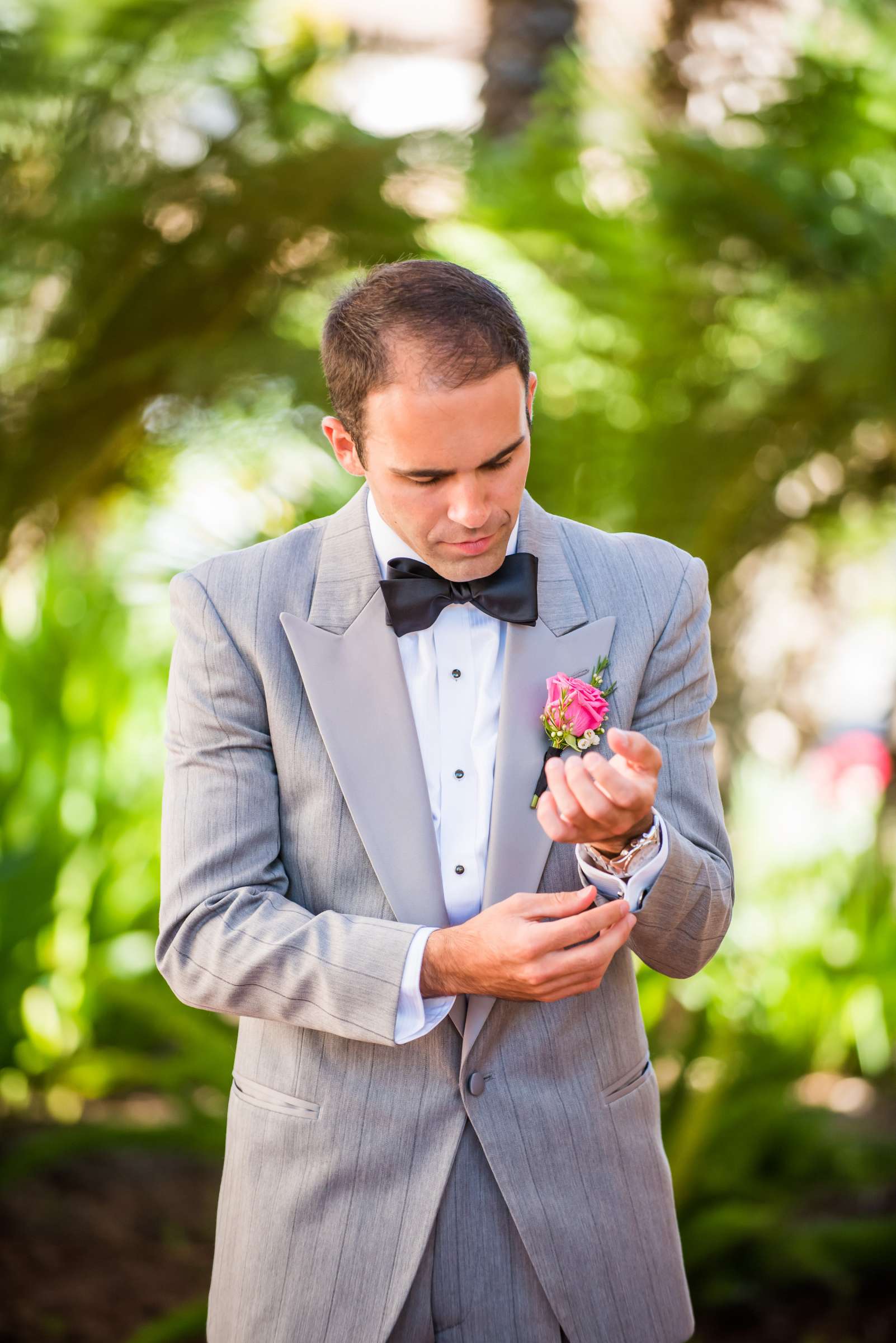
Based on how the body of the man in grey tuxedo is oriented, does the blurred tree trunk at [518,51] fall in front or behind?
behind

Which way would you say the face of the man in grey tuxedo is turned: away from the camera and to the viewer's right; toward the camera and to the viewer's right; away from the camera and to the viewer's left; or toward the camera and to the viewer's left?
toward the camera and to the viewer's right

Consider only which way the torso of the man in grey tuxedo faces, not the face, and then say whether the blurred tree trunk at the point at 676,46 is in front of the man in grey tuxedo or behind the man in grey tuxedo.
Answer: behind

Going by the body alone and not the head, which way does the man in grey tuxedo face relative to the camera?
toward the camera
